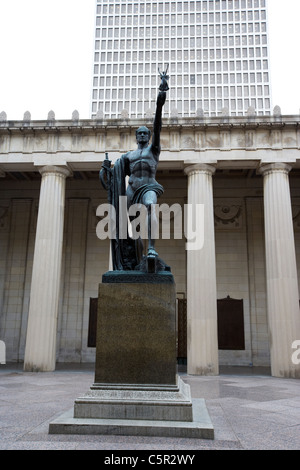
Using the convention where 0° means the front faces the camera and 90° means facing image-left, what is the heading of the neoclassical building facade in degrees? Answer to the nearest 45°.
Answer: approximately 0°

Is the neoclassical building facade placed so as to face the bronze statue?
yes

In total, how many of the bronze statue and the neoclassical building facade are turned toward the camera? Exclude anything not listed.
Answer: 2

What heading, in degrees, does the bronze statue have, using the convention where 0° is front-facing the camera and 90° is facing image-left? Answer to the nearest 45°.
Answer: approximately 0°

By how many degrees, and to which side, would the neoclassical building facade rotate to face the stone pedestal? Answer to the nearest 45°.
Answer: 0° — it already faces it
